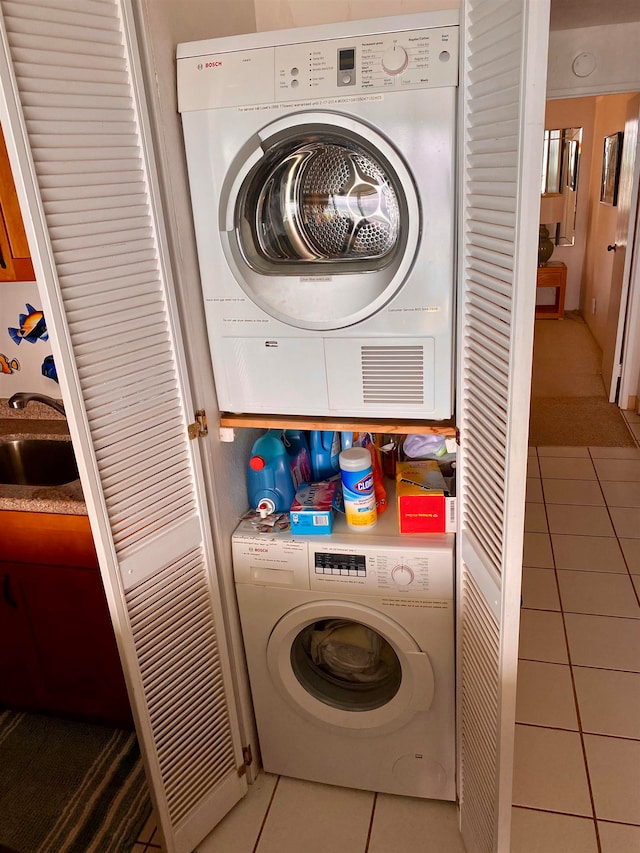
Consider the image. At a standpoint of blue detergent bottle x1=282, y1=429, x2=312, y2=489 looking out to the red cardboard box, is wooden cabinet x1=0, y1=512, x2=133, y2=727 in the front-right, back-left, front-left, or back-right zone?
back-right

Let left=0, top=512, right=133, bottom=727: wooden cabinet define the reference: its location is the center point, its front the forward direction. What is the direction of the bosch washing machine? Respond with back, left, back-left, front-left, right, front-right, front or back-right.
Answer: front-left

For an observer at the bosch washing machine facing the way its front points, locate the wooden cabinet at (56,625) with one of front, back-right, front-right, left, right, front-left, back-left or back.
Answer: right

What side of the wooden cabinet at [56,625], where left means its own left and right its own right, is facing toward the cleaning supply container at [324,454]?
left

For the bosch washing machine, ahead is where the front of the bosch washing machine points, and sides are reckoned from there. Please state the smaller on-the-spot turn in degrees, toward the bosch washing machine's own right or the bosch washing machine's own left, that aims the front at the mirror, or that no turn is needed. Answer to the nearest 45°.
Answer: approximately 135° to the bosch washing machine's own left

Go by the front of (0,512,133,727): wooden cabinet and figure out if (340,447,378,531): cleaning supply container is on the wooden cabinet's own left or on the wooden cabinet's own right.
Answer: on the wooden cabinet's own left

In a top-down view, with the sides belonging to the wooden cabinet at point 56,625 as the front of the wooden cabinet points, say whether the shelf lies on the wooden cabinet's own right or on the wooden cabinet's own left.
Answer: on the wooden cabinet's own left
